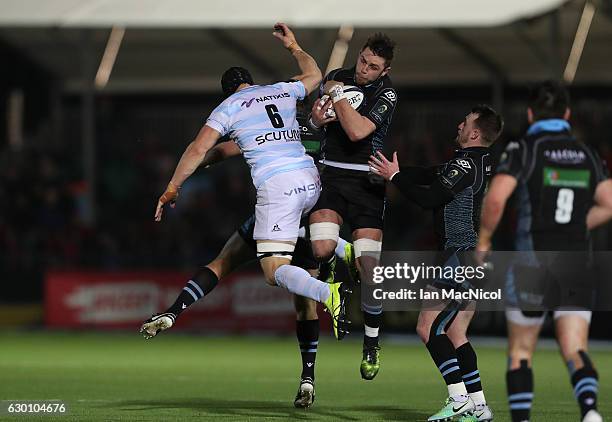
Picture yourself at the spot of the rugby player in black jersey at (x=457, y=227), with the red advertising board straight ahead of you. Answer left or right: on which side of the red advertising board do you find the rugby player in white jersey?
left

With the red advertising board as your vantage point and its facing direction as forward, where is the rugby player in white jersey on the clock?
The rugby player in white jersey is roughly at 12 o'clock from the red advertising board.

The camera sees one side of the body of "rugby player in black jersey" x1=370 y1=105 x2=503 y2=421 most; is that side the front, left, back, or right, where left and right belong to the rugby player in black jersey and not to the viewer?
left

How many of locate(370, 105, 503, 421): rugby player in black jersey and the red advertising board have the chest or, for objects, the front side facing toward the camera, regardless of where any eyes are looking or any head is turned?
1

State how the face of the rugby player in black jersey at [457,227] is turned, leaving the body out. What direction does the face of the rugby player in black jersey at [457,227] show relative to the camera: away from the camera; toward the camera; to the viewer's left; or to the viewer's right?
to the viewer's left

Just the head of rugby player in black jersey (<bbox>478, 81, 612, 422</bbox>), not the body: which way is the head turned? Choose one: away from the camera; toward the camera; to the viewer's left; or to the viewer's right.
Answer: away from the camera

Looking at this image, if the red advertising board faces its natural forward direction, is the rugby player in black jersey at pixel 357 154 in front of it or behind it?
in front

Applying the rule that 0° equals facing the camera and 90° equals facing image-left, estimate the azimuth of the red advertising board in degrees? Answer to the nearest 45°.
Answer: approximately 0°

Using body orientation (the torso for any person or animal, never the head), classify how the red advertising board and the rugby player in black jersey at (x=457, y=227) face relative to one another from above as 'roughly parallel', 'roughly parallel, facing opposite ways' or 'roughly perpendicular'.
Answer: roughly perpendicular

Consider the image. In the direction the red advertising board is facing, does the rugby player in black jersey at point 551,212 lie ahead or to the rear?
ahead
